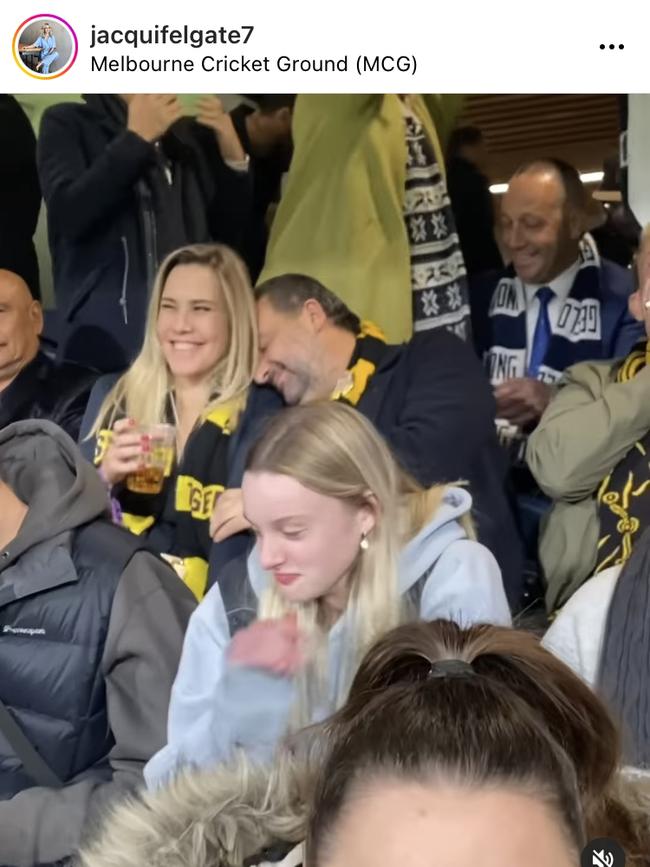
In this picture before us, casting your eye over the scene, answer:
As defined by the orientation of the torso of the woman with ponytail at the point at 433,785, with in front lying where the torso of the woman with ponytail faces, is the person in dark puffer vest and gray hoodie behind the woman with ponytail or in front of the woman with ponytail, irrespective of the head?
behind

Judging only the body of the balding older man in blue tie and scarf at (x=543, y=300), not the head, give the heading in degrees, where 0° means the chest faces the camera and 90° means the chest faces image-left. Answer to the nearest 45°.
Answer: approximately 45°

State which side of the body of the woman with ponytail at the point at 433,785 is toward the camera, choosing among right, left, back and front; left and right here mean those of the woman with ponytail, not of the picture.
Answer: front

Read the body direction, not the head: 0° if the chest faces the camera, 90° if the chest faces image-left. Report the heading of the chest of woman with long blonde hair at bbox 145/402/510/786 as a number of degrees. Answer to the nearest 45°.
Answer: approximately 45°

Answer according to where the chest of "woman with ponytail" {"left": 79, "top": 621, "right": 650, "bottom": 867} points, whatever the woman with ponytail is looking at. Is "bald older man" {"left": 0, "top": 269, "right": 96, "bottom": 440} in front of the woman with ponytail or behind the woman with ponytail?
behind

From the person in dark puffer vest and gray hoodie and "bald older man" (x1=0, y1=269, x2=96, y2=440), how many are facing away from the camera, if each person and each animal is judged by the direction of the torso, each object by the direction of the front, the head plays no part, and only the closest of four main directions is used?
0

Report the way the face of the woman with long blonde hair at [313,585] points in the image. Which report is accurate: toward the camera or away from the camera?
toward the camera

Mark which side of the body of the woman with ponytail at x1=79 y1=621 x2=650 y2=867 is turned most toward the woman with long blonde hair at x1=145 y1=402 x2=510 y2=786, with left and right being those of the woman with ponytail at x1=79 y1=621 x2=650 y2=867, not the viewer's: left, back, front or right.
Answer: back

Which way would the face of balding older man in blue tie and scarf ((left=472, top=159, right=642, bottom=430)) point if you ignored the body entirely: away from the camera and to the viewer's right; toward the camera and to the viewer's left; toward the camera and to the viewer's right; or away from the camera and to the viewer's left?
toward the camera and to the viewer's left

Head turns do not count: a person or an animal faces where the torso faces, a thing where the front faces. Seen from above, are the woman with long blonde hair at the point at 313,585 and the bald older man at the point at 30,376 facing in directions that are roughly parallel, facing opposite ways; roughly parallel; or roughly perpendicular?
roughly parallel

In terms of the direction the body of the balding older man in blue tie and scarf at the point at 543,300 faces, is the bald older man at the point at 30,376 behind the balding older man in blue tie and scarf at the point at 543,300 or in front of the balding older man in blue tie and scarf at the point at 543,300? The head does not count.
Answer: in front

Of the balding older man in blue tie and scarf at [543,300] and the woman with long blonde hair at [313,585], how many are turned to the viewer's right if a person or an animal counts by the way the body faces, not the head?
0

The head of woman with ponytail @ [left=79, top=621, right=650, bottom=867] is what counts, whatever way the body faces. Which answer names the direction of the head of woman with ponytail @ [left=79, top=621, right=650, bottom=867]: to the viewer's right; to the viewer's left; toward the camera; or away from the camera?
toward the camera
